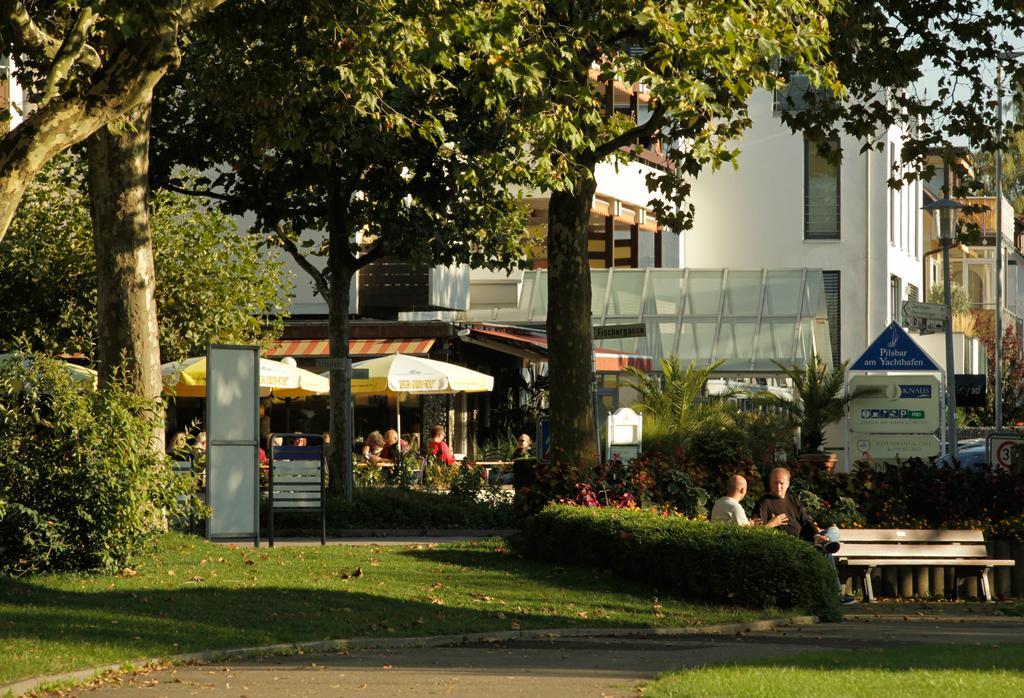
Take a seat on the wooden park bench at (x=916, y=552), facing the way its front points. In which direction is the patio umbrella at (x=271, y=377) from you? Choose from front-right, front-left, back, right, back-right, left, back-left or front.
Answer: back-right

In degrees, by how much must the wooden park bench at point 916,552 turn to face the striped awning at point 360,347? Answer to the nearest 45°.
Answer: approximately 135° to its right

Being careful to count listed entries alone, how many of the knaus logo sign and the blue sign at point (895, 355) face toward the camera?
2

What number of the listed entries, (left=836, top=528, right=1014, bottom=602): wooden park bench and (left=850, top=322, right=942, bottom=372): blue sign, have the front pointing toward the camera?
2

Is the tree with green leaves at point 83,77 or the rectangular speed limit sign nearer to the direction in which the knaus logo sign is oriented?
the tree with green leaves

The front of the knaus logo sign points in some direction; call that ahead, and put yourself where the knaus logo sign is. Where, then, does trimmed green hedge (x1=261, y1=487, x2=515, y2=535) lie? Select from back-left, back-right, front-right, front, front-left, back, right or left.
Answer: right

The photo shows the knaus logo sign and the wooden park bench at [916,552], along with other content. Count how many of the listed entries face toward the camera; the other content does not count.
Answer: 2

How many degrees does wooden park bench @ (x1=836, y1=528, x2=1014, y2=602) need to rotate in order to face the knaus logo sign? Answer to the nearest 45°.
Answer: approximately 180°

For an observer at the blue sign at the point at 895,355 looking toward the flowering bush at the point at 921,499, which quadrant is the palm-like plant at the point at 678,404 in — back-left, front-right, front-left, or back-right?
back-right
